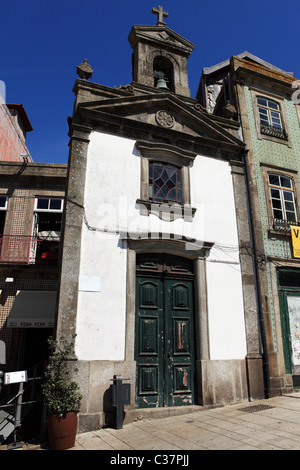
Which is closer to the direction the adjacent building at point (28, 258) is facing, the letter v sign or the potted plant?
the potted plant

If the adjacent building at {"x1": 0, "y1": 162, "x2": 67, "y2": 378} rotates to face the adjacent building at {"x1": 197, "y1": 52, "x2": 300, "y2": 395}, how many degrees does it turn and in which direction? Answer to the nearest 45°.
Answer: approximately 45° to its left

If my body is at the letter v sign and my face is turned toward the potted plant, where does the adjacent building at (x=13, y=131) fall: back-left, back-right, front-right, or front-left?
front-right

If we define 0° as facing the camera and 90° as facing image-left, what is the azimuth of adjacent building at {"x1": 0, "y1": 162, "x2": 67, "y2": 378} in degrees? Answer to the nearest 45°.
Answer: approximately 0°

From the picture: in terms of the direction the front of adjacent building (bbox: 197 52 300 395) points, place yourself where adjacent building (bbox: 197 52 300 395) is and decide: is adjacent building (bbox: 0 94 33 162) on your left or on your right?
on your right

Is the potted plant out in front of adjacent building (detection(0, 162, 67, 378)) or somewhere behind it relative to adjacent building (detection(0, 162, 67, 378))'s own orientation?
in front

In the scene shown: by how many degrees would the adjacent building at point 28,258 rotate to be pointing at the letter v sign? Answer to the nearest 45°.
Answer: approximately 45° to its left

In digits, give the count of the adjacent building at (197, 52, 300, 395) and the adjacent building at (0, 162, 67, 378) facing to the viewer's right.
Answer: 0

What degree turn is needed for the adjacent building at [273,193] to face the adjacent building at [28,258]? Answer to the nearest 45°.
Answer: approximately 45° to its right
